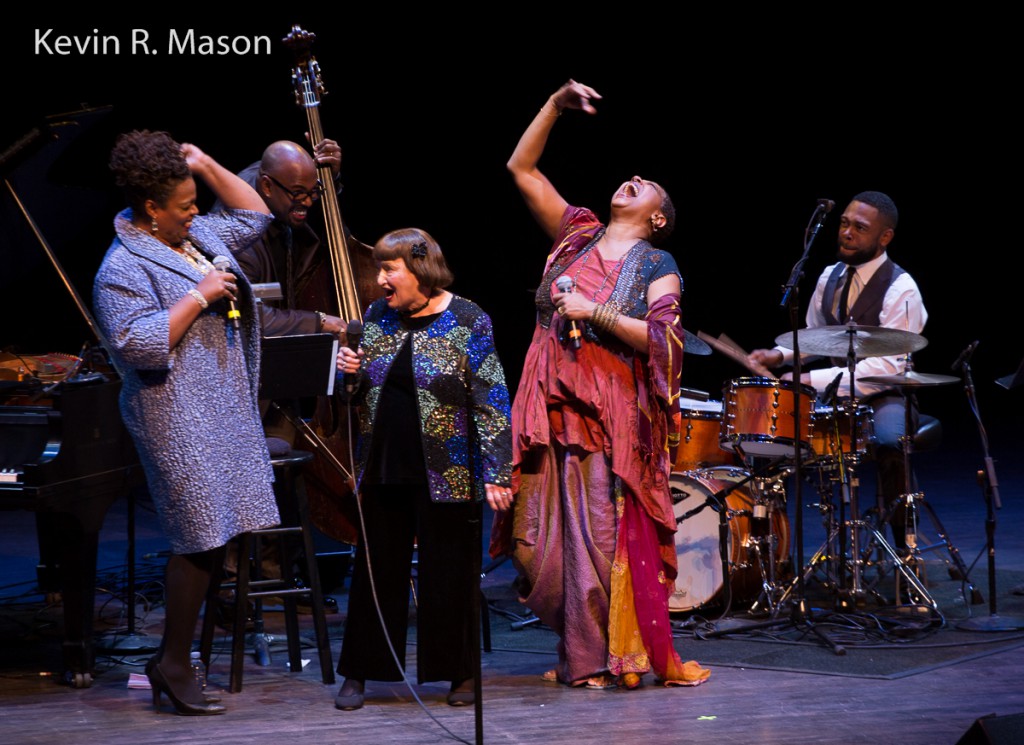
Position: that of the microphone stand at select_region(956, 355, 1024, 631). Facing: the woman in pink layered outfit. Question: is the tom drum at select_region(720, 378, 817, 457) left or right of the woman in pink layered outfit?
right

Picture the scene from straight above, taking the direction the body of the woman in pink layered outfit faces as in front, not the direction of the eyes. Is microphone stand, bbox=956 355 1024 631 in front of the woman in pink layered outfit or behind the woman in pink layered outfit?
behind

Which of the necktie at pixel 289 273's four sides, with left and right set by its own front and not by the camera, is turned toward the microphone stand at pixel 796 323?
left

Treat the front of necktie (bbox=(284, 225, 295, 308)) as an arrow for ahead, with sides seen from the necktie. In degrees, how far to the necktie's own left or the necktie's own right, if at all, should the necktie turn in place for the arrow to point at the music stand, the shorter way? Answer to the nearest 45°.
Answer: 0° — it already faces it

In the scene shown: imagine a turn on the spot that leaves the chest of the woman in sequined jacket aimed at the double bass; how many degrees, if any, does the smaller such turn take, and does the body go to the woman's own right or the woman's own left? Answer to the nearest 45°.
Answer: approximately 135° to the woman's own right

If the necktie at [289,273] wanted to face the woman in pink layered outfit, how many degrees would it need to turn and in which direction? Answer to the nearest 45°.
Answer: approximately 45° to its left

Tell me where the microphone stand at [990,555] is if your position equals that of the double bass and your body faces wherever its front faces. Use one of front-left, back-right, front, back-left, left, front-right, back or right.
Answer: front-left

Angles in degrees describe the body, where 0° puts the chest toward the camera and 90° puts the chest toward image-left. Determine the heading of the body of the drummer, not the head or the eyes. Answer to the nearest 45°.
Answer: approximately 45°

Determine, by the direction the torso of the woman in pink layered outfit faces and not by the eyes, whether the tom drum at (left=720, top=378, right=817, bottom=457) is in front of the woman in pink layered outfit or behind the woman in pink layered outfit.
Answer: behind

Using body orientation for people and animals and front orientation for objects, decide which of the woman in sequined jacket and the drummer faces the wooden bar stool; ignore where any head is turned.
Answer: the drummer

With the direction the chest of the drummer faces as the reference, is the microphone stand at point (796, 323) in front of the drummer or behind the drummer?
in front

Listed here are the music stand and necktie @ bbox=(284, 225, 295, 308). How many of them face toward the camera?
1

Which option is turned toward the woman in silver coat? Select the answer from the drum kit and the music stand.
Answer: the drum kit

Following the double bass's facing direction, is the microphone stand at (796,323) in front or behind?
in front

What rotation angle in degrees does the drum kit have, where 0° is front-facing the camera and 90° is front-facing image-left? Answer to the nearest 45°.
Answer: approximately 45°
